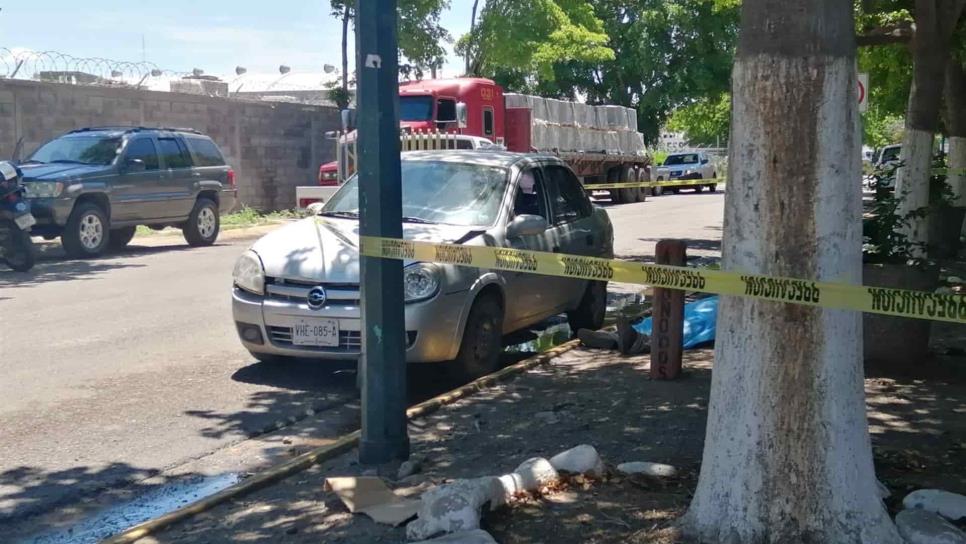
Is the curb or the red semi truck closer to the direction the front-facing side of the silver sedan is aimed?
the curb

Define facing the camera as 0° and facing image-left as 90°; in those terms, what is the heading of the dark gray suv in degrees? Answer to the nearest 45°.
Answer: approximately 45°

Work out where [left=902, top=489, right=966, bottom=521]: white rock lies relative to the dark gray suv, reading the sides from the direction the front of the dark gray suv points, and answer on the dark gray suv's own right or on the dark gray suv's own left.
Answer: on the dark gray suv's own left

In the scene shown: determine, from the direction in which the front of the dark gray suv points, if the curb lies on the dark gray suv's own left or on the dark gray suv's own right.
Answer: on the dark gray suv's own left

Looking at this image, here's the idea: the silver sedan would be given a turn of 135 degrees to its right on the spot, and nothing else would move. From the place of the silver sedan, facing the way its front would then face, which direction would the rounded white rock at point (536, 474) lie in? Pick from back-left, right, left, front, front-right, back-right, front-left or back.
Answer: back

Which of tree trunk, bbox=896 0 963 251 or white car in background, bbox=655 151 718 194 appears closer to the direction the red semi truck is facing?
the tree trunk

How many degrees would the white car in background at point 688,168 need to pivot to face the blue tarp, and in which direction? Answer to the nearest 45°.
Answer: approximately 45° to its left

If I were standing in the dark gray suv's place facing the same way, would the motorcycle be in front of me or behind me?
in front

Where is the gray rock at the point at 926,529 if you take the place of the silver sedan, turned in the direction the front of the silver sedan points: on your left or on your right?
on your left

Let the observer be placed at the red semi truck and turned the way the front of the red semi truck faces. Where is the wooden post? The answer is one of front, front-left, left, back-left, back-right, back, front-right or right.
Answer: front-left

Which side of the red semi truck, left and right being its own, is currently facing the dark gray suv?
front

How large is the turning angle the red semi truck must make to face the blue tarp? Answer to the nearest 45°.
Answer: approximately 45° to its left

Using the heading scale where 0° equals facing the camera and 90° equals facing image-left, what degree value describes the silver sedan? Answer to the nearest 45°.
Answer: approximately 45°

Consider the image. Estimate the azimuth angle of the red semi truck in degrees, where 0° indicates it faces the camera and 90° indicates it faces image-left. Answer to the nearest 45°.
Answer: approximately 45°

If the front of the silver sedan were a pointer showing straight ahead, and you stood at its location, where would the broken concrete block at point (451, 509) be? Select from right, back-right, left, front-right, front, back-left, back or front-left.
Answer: front-left
